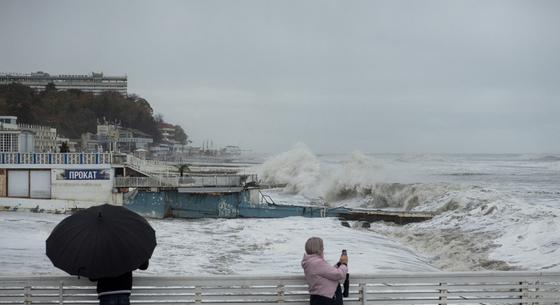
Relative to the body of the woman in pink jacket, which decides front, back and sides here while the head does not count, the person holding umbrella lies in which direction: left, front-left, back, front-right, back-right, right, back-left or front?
back-left

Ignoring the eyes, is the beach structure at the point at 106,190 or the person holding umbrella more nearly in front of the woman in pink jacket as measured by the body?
the beach structure

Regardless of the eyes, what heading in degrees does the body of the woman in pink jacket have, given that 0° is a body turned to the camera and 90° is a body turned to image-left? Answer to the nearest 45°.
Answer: approximately 225°

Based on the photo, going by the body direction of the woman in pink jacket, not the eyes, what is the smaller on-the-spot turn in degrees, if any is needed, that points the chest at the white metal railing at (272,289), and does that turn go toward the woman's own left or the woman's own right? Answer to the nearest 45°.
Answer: approximately 90° to the woman's own left

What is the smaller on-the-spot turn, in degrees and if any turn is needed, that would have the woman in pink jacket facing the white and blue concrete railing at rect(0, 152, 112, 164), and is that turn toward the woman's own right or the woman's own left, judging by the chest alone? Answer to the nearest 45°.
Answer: approximately 90° to the woman's own left

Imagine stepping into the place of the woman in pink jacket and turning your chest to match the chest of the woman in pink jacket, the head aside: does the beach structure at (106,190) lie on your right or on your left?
on your left
